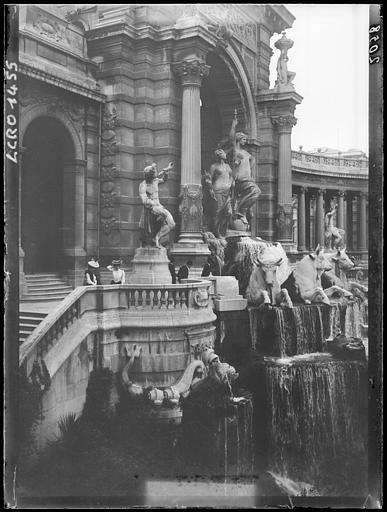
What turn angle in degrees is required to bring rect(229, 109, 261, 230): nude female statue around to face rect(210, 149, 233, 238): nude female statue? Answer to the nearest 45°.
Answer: approximately 90° to its right

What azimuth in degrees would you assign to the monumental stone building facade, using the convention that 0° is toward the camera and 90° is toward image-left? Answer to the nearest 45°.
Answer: approximately 315°

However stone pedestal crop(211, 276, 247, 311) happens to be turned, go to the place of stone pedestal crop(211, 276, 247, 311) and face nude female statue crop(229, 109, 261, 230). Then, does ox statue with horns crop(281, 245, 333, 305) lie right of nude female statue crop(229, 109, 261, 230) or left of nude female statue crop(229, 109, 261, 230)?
right

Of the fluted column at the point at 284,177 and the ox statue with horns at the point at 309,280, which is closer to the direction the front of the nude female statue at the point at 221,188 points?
the ox statue with horns

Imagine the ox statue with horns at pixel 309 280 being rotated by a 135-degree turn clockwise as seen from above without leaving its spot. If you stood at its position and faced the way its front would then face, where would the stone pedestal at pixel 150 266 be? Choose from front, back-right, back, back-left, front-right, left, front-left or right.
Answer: front-left

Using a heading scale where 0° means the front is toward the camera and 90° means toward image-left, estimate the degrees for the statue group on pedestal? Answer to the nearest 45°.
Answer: approximately 315°

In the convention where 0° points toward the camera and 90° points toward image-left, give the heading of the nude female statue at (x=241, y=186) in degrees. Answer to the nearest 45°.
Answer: approximately 315°
